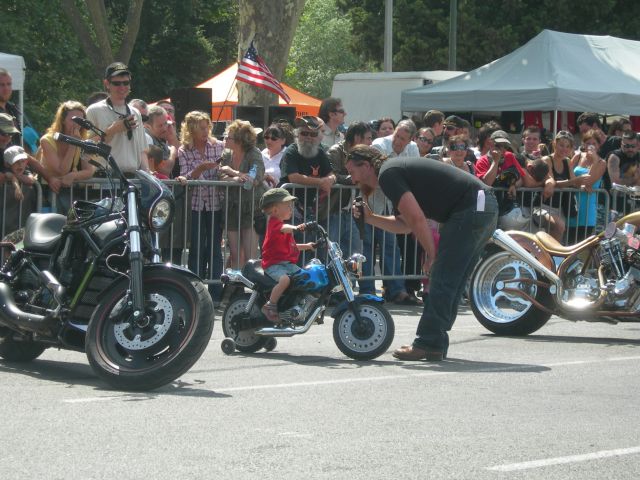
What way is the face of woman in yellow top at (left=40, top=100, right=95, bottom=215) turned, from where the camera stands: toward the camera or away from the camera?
toward the camera

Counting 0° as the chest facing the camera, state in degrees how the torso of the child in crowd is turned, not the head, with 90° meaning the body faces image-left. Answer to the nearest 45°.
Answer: approximately 315°

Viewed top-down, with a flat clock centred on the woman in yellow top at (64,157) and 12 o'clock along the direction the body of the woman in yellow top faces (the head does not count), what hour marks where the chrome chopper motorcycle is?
The chrome chopper motorcycle is roughly at 11 o'clock from the woman in yellow top.

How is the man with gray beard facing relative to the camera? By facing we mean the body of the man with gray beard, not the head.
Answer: toward the camera

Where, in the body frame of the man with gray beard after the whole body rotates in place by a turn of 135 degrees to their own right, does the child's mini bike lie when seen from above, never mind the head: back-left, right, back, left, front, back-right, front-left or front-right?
back-left

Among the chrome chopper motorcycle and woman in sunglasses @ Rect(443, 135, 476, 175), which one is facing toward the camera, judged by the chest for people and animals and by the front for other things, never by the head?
the woman in sunglasses

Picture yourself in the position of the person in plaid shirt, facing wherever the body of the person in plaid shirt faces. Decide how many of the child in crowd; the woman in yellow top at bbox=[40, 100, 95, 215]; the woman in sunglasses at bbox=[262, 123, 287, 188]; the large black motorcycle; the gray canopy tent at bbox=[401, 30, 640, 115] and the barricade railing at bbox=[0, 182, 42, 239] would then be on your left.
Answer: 2

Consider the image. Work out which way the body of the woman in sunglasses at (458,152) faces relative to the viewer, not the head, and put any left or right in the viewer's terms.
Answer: facing the viewer

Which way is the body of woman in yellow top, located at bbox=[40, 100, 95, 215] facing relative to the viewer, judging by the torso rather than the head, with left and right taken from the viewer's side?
facing the viewer and to the right of the viewer
